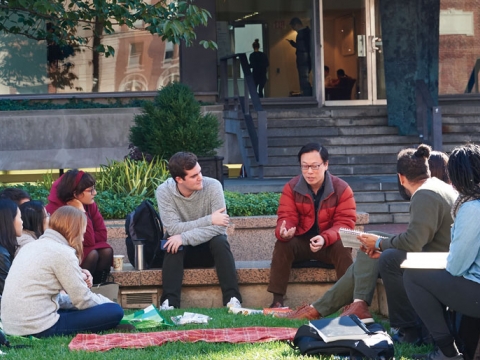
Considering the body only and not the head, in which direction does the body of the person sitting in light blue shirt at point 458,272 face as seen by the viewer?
to the viewer's left

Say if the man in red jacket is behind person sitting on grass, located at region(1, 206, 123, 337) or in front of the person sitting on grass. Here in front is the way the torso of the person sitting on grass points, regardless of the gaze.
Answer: in front

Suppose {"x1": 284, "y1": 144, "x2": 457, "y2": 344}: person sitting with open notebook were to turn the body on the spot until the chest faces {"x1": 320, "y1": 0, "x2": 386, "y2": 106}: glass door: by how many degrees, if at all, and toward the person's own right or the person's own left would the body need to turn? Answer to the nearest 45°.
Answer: approximately 90° to the person's own right

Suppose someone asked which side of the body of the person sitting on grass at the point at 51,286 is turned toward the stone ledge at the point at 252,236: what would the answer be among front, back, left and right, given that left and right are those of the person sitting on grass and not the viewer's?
front

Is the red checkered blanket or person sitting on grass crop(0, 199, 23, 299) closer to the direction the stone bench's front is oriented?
the red checkered blanket

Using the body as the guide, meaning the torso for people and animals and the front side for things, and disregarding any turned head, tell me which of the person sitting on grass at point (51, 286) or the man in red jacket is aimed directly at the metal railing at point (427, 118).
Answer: the person sitting on grass

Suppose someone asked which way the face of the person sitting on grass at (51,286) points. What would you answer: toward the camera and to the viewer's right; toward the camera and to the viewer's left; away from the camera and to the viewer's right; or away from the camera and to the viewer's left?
away from the camera and to the viewer's right

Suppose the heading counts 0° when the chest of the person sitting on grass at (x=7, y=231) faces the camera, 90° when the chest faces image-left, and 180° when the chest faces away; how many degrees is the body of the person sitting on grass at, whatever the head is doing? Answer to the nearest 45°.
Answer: approximately 270°

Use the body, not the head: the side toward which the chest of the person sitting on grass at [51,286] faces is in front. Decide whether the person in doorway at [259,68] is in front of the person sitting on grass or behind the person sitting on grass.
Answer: in front

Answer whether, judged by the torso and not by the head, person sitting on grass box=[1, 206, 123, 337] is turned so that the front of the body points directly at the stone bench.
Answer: yes

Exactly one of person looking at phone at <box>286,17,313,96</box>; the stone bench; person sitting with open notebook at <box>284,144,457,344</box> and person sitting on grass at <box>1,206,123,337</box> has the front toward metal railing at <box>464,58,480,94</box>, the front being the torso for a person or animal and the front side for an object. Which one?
person sitting on grass at <box>1,206,123,337</box>

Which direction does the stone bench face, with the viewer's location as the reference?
facing the viewer

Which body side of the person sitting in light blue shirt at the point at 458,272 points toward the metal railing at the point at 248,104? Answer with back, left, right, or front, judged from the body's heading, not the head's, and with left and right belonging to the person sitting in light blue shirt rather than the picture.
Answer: right

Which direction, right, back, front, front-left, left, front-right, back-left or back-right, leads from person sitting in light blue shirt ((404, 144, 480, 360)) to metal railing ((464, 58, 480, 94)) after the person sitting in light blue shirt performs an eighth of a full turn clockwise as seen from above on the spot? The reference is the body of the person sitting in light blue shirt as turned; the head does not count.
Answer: front-right
